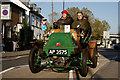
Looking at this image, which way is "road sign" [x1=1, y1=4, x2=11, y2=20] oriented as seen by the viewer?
toward the camera

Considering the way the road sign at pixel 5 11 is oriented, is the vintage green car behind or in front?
in front

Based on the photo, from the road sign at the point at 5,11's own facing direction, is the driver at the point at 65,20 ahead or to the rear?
ahead
